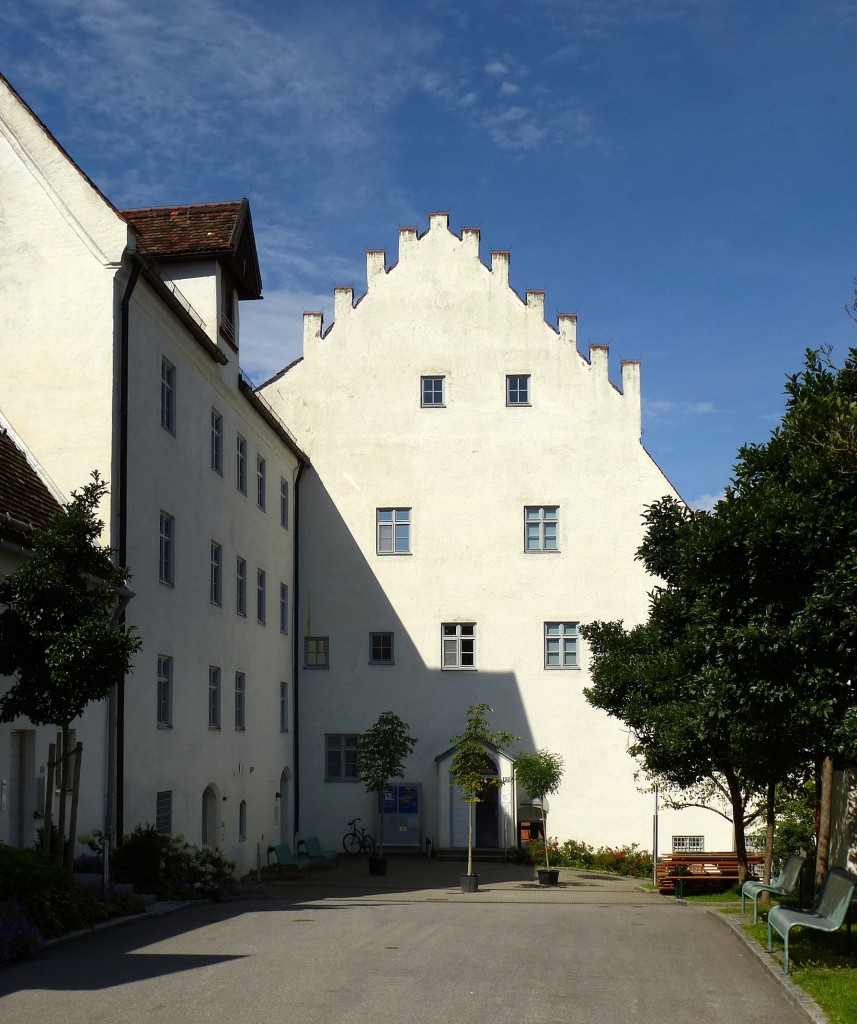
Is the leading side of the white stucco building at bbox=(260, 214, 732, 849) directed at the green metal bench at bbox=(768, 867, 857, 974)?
yes

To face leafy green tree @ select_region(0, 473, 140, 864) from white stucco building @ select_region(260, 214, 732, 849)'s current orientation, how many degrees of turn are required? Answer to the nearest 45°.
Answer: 0° — it already faces it

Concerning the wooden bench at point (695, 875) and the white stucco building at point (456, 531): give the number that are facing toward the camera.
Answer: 2

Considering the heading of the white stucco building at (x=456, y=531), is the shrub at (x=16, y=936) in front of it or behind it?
in front

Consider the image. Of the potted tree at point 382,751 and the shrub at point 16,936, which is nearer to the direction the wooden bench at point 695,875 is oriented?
the shrub

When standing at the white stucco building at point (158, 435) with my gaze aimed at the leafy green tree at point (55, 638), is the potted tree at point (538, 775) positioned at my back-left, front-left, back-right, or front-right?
back-left

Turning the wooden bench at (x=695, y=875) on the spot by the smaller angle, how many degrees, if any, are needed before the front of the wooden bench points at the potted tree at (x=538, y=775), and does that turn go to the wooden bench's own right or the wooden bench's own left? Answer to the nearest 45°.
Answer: approximately 135° to the wooden bench's own right

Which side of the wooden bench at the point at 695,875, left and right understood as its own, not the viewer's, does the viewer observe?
front
